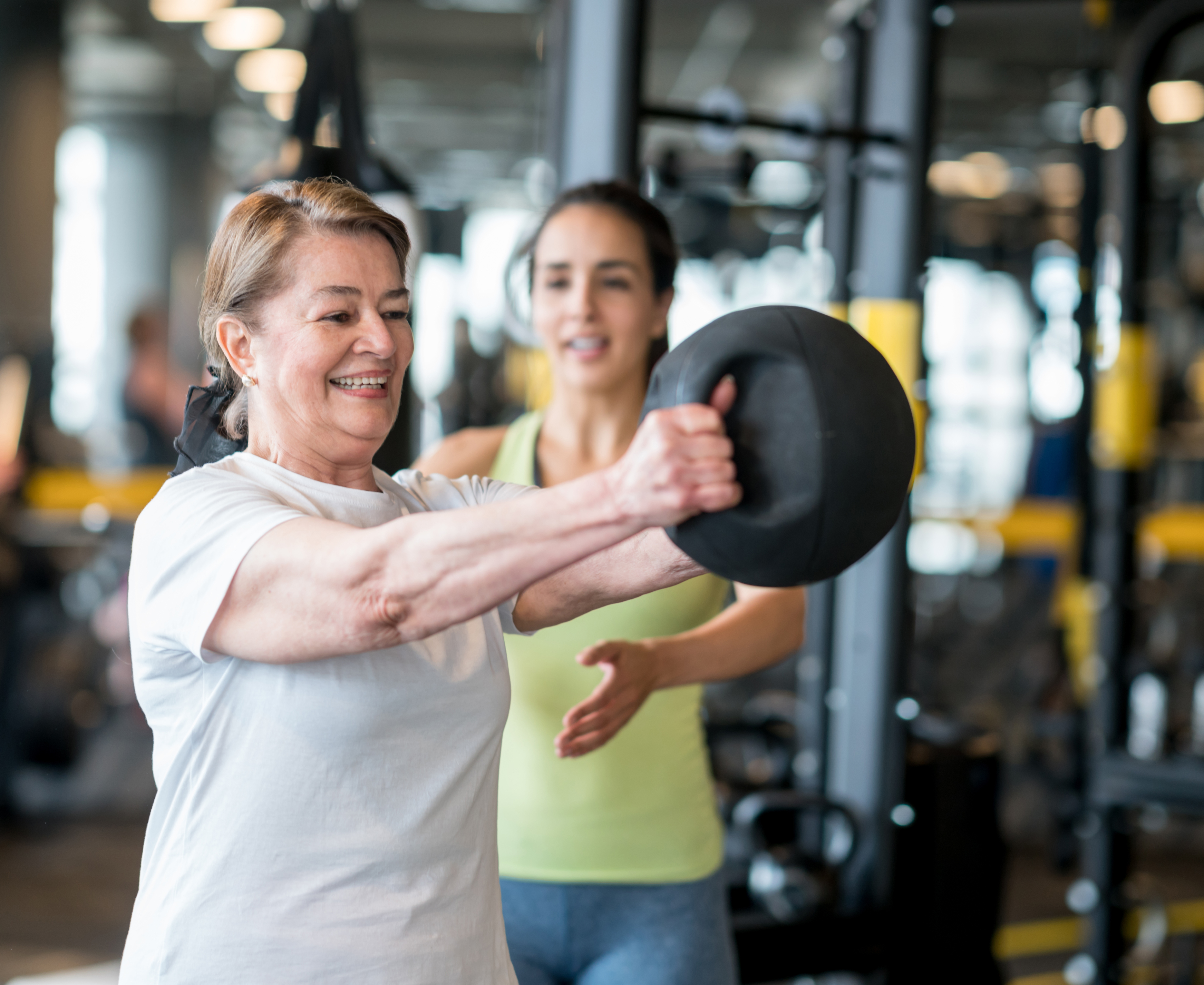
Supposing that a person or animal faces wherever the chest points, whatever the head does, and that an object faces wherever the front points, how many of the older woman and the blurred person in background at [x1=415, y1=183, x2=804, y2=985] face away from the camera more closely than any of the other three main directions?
0

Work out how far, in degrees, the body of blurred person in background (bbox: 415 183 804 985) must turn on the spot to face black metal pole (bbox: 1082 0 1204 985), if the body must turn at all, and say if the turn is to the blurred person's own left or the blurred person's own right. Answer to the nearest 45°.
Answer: approximately 135° to the blurred person's own left

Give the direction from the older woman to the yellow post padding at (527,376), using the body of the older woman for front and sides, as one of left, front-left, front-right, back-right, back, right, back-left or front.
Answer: back-left

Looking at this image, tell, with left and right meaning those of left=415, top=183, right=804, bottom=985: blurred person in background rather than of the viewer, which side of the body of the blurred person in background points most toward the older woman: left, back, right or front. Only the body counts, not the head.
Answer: front

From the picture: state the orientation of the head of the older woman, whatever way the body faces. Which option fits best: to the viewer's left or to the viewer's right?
to the viewer's right

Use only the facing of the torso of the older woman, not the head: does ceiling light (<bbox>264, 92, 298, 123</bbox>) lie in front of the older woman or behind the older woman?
behind

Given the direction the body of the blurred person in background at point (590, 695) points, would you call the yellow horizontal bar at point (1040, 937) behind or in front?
behind

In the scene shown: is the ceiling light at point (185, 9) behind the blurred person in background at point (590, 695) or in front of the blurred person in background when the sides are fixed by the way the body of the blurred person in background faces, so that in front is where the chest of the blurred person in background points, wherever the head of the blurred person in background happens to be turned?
behind

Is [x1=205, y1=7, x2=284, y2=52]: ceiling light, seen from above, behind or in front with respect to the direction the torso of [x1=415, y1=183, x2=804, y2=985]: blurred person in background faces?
behind

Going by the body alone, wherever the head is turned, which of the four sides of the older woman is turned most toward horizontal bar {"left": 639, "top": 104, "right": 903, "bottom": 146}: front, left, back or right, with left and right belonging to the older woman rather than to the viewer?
left

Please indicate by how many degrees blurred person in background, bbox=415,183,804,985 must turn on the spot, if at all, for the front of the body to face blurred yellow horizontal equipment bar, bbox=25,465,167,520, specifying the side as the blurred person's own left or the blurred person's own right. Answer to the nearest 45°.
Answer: approximately 135° to the blurred person's own right

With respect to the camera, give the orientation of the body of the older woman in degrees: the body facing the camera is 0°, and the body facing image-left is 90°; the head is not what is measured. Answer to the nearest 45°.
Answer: approximately 315°

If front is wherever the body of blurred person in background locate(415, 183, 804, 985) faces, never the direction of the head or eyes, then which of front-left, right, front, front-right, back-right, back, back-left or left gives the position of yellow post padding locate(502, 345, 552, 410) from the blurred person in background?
back

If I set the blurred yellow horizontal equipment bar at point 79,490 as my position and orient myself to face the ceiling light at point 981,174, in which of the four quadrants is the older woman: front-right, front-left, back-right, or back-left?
back-right
